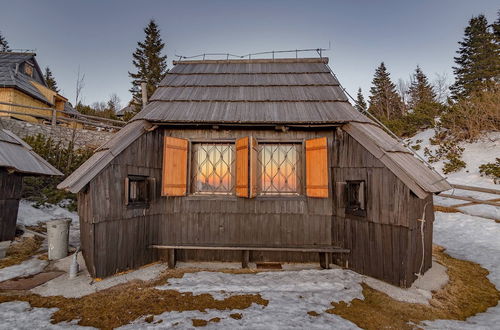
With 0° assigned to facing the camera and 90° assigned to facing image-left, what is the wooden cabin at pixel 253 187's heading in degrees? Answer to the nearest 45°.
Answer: approximately 0°

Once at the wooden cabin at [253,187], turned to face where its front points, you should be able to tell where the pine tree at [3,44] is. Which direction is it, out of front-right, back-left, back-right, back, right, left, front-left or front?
back-right

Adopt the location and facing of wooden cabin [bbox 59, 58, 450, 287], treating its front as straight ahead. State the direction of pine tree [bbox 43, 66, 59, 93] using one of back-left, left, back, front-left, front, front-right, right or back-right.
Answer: back-right

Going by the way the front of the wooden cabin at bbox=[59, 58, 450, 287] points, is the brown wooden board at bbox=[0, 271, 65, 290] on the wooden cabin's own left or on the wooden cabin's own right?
on the wooden cabin's own right

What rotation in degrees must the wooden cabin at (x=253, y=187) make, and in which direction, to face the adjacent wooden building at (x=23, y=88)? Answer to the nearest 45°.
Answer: approximately 135° to its right

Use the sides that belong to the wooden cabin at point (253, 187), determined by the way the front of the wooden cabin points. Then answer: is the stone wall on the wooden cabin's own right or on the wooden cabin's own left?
on the wooden cabin's own right

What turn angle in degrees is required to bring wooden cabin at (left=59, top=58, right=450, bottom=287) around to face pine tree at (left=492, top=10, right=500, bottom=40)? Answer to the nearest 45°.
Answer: approximately 135° to its left
